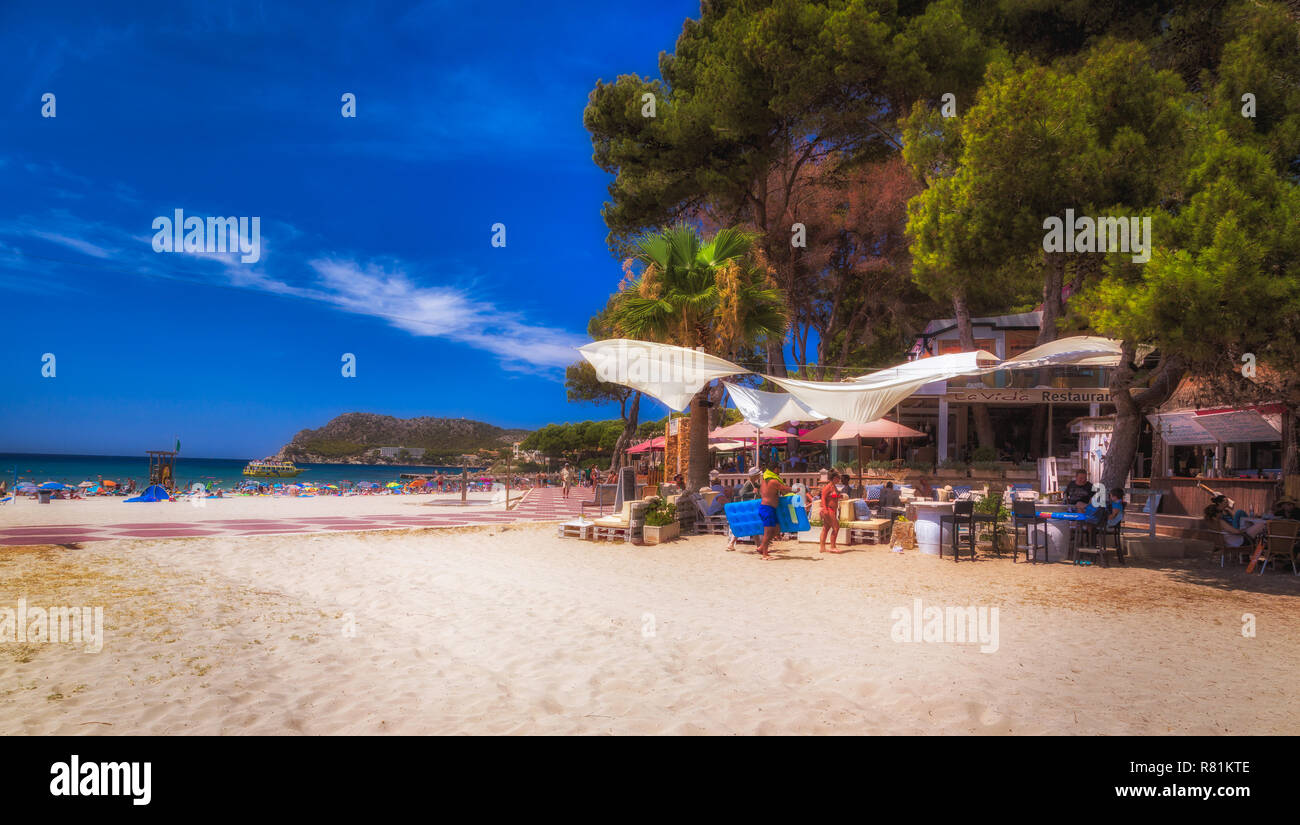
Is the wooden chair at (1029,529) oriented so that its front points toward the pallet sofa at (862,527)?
no

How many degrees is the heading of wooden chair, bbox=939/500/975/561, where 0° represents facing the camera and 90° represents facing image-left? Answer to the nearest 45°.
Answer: approximately 135°

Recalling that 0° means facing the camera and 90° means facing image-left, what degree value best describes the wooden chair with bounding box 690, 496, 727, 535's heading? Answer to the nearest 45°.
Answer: approximately 270°
